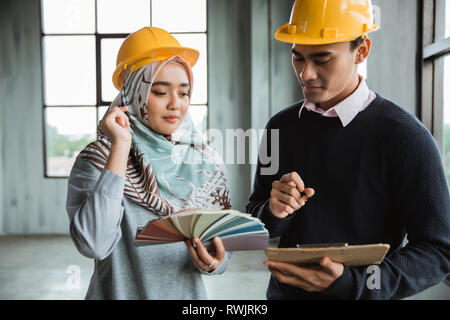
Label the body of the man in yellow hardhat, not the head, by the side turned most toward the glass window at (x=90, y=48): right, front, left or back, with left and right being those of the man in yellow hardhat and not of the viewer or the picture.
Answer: right

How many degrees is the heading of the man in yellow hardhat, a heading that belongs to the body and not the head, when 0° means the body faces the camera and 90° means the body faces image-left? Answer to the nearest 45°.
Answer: approximately 45°

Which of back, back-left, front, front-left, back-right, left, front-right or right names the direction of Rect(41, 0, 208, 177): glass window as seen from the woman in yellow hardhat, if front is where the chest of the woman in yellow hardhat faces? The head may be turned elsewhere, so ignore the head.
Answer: back-left

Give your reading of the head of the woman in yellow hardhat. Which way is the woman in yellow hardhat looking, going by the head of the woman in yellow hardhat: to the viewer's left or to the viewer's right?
to the viewer's right
